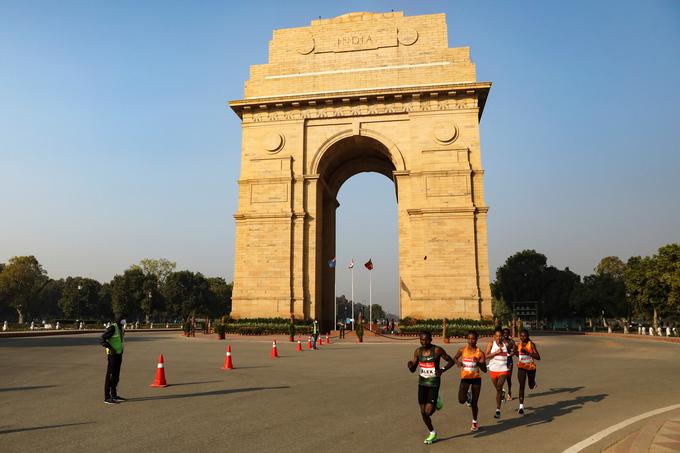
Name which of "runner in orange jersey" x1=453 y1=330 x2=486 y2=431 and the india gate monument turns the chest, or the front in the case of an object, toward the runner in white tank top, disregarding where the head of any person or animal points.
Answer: the india gate monument

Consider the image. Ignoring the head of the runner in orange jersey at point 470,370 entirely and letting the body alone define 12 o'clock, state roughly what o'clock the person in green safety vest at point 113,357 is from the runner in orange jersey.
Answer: The person in green safety vest is roughly at 3 o'clock from the runner in orange jersey.

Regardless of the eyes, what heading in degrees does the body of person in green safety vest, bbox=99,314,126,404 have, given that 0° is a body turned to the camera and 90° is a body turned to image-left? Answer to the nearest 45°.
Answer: approximately 270°

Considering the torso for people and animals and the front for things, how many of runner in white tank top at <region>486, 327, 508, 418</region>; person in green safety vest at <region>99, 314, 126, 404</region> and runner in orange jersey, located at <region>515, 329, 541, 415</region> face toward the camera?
2

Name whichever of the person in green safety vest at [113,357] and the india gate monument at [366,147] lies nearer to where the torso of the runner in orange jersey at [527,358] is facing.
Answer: the person in green safety vest

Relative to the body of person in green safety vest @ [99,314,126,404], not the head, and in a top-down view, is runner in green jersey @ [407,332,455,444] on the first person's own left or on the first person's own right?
on the first person's own right

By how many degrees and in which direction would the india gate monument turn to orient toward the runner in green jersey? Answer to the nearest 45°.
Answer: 0° — it already faces them

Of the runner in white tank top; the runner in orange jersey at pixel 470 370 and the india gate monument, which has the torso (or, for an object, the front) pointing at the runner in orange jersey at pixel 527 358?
the india gate monument

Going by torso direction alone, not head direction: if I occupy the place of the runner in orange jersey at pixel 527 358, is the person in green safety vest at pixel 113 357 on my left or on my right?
on my right

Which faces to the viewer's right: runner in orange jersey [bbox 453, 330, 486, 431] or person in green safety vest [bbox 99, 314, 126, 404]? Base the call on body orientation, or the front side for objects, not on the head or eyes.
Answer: the person in green safety vest

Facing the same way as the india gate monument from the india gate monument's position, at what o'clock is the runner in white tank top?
The runner in white tank top is roughly at 12 o'clock from the india gate monument.

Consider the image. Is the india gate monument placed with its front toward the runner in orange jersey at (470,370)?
yes
